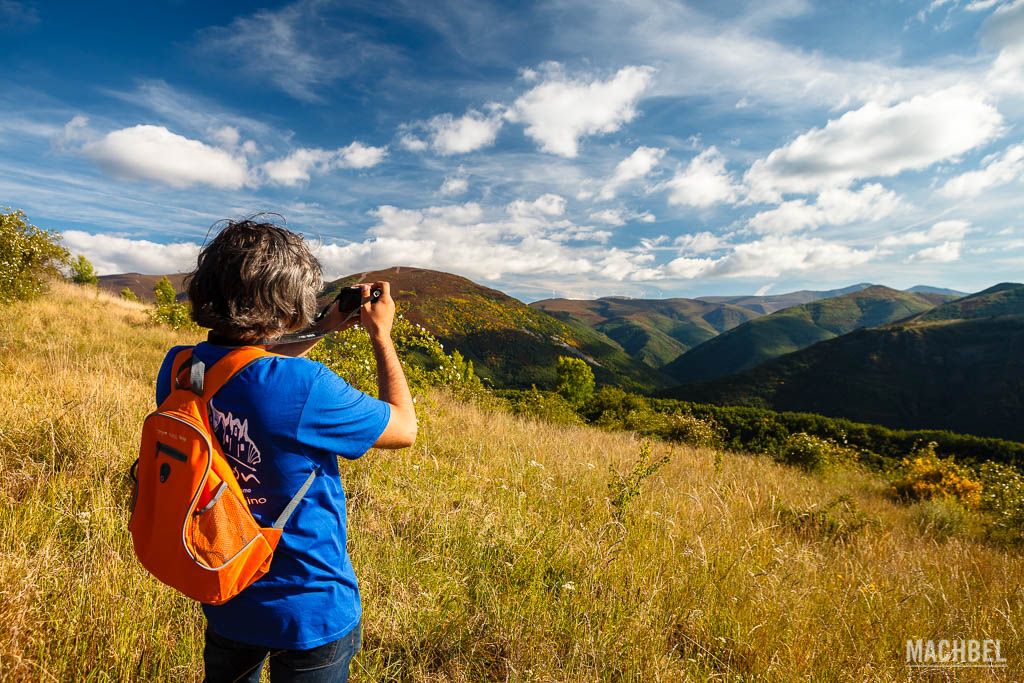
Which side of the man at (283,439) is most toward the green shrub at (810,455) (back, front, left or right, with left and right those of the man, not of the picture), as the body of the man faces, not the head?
front

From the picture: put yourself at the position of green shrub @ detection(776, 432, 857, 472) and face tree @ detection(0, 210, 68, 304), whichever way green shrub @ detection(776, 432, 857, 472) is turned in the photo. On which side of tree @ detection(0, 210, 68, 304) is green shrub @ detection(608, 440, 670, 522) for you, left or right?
left

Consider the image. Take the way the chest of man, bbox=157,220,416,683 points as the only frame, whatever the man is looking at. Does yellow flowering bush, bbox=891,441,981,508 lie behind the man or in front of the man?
in front

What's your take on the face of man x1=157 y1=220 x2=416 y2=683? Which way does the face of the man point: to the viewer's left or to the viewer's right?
to the viewer's right

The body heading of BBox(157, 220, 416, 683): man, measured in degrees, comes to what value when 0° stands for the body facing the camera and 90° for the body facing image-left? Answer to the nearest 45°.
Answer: approximately 225°

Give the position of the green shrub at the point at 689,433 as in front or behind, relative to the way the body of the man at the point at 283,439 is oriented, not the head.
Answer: in front
